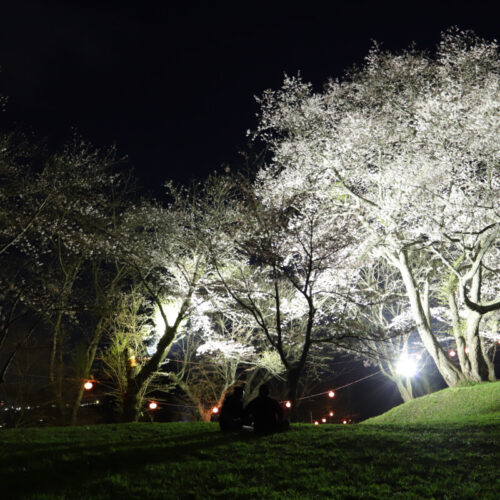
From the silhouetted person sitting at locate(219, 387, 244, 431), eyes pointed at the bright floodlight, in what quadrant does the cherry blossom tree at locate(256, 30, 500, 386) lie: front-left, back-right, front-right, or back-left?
front-right

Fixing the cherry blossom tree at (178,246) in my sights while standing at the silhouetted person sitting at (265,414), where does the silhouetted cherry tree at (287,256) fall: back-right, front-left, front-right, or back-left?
front-right

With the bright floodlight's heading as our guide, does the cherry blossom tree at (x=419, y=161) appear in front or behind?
in front

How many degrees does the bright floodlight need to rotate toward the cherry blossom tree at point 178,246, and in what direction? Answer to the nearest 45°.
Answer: approximately 45° to its right

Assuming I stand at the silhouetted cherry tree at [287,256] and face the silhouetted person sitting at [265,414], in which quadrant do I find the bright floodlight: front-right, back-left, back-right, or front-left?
back-left

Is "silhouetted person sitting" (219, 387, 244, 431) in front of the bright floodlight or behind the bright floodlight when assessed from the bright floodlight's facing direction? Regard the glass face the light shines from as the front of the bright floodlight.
in front

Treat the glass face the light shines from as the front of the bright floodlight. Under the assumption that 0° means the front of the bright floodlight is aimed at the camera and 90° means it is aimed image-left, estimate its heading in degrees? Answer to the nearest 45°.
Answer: approximately 0°

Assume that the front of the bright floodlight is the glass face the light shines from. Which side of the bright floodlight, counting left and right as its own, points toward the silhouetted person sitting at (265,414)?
front
